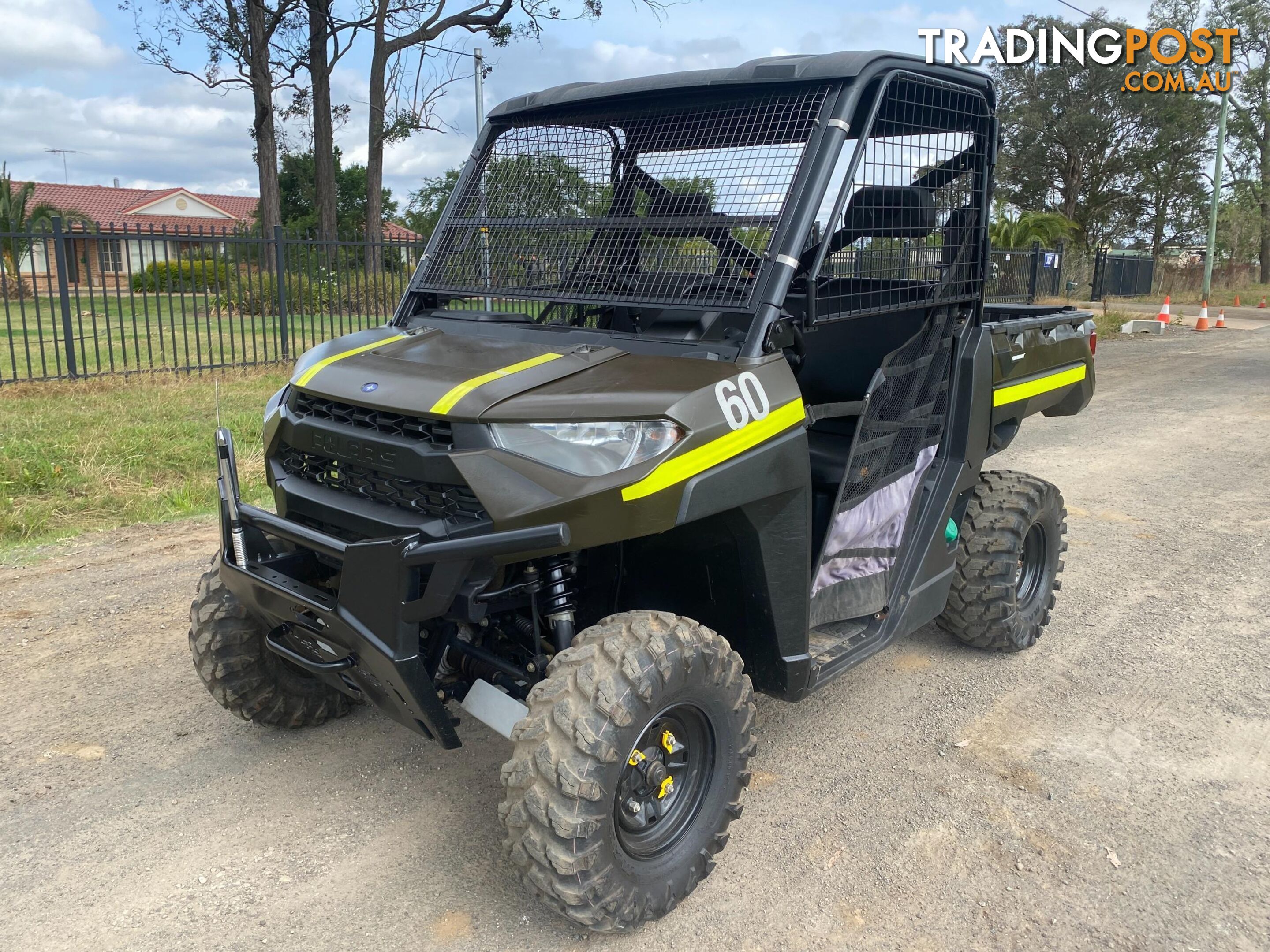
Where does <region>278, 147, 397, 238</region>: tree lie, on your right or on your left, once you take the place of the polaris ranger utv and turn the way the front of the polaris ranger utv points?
on your right

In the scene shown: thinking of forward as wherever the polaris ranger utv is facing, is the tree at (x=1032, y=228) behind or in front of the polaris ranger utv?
behind

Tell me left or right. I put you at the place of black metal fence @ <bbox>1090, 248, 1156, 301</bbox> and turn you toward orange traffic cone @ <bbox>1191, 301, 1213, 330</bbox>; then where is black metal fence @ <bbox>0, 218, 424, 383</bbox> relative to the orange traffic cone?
right

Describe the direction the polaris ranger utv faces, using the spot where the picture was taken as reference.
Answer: facing the viewer and to the left of the viewer

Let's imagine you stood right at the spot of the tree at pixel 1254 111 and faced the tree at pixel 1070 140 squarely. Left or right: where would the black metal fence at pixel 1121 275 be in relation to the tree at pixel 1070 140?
left

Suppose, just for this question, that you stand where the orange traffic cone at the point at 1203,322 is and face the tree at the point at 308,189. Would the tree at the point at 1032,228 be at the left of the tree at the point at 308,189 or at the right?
right

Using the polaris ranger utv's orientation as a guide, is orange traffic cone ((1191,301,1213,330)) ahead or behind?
behind

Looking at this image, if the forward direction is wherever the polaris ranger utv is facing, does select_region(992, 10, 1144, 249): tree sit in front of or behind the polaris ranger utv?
behind

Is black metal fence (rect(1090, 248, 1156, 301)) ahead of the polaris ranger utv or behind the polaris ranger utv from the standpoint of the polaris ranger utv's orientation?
behind
